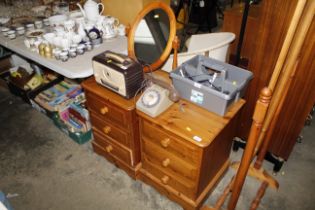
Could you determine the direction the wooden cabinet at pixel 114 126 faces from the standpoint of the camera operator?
facing the viewer and to the left of the viewer

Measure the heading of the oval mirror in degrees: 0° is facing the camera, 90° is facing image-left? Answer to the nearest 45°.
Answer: approximately 45°

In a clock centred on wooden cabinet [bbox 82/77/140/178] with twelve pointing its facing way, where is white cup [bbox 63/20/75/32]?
The white cup is roughly at 4 o'clock from the wooden cabinet.

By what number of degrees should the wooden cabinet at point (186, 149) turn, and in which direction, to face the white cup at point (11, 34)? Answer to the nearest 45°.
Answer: approximately 90° to its right

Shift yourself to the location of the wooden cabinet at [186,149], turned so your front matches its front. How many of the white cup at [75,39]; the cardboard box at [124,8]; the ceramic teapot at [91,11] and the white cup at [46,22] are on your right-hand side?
4

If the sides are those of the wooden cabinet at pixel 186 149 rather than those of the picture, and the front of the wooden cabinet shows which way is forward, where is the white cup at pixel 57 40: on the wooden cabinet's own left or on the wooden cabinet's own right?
on the wooden cabinet's own right

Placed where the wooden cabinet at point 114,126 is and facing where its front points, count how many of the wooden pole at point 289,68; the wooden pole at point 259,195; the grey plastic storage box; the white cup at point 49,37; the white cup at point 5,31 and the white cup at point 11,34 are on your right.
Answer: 3

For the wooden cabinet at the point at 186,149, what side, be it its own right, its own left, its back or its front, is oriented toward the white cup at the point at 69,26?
right

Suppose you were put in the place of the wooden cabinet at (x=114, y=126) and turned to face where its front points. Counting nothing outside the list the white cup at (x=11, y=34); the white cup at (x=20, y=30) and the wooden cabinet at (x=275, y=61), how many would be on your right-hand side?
2

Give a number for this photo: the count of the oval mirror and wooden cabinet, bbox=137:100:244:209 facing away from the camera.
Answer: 0

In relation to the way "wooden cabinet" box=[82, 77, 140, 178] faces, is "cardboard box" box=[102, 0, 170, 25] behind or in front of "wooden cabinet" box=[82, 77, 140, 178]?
behind
